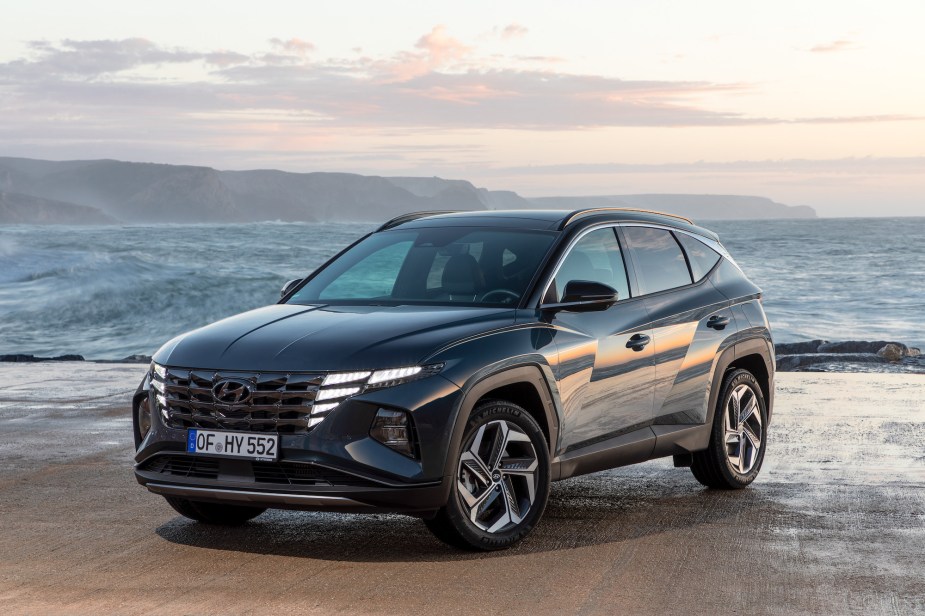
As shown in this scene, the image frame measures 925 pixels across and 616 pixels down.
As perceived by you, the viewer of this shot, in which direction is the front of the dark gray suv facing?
facing the viewer and to the left of the viewer
